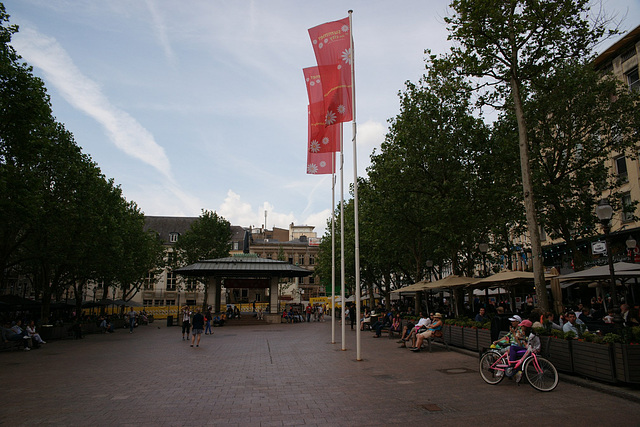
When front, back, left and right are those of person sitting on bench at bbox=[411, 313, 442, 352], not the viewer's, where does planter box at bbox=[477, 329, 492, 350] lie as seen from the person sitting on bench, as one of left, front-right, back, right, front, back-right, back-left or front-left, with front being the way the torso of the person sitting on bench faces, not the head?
back-left

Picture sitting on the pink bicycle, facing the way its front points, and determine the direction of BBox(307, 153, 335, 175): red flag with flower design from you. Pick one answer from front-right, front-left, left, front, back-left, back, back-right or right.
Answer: back

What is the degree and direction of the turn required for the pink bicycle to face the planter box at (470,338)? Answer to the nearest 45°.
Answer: approximately 135° to its left

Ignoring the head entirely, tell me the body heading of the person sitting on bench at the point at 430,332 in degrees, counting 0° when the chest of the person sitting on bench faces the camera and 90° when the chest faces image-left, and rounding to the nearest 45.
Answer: approximately 90°

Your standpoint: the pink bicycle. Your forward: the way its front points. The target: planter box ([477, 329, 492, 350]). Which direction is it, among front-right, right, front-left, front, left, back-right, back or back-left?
back-left

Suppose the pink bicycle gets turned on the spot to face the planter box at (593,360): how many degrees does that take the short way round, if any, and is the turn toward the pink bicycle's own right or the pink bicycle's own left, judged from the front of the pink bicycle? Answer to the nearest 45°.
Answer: approximately 90° to the pink bicycle's own left

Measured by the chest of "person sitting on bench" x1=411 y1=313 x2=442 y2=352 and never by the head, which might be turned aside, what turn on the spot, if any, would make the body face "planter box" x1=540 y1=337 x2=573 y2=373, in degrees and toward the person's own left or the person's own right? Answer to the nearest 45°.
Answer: approximately 135° to the person's own left
